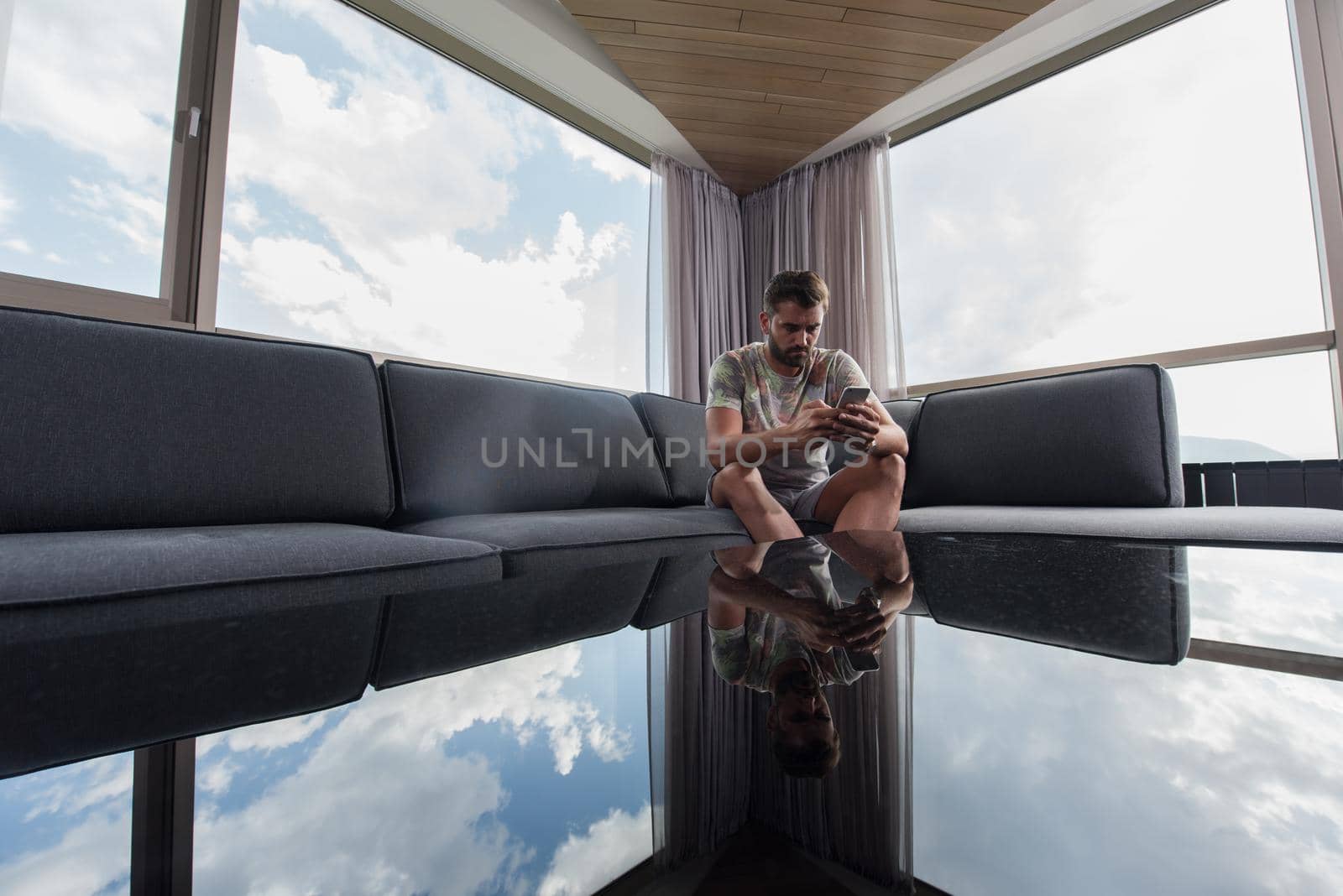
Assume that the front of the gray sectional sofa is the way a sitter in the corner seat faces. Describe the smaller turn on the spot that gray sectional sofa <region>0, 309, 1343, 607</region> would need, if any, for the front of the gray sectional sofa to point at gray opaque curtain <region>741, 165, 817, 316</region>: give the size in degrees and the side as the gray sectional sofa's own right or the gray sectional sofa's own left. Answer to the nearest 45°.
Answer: approximately 135° to the gray sectional sofa's own left

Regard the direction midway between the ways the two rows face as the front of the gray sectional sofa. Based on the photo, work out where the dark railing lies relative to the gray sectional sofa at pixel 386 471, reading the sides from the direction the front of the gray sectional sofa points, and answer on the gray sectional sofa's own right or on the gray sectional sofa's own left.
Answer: on the gray sectional sofa's own left

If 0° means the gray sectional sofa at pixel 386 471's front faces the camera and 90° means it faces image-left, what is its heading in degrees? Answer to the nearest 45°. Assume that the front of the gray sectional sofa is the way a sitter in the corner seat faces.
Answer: approximately 0°

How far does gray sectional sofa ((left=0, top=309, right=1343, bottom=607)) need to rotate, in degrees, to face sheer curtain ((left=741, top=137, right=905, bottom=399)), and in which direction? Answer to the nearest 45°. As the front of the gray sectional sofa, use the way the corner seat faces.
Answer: approximately 135° to its left

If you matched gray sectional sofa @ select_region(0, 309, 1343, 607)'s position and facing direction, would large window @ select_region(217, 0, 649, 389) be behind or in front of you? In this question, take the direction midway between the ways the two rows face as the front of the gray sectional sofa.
behind
